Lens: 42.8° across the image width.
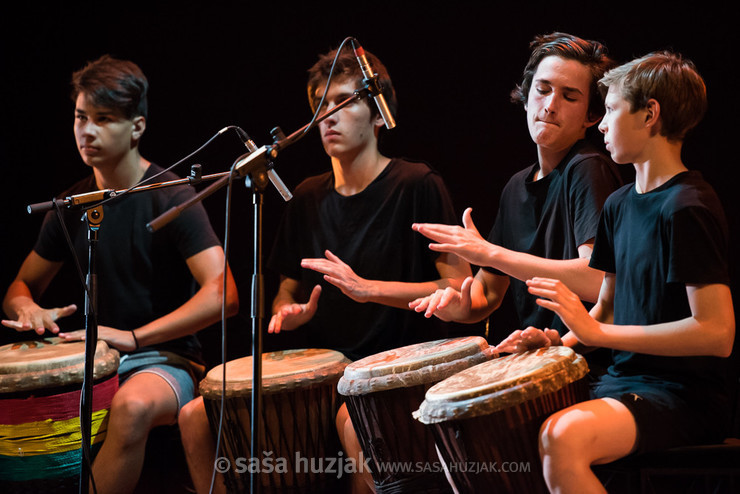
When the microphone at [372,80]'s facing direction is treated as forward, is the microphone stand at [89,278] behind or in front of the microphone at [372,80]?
behind

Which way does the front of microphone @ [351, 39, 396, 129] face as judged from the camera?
facing to the right of the viewer

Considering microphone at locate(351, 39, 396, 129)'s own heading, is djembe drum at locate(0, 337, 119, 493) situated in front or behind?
behind
